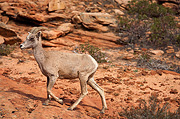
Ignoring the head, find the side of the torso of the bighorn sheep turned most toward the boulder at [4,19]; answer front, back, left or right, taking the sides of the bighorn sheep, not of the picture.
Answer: right

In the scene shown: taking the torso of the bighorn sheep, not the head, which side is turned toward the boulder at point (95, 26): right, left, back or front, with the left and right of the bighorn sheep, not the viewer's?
right

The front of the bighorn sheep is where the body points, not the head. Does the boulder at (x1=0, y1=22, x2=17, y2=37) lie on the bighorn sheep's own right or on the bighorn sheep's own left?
on the bighorn sheep's own right

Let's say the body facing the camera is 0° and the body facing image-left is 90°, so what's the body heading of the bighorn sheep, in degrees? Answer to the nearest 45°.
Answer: approximately 90°

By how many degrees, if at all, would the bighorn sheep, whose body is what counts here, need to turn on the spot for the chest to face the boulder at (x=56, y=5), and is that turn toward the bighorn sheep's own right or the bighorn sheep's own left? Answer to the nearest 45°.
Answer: approximately 90° to the bighorn sheep's own right

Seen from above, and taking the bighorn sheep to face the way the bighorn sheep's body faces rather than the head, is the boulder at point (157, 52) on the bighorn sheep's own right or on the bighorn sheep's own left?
on the bighorn sheep's own right
